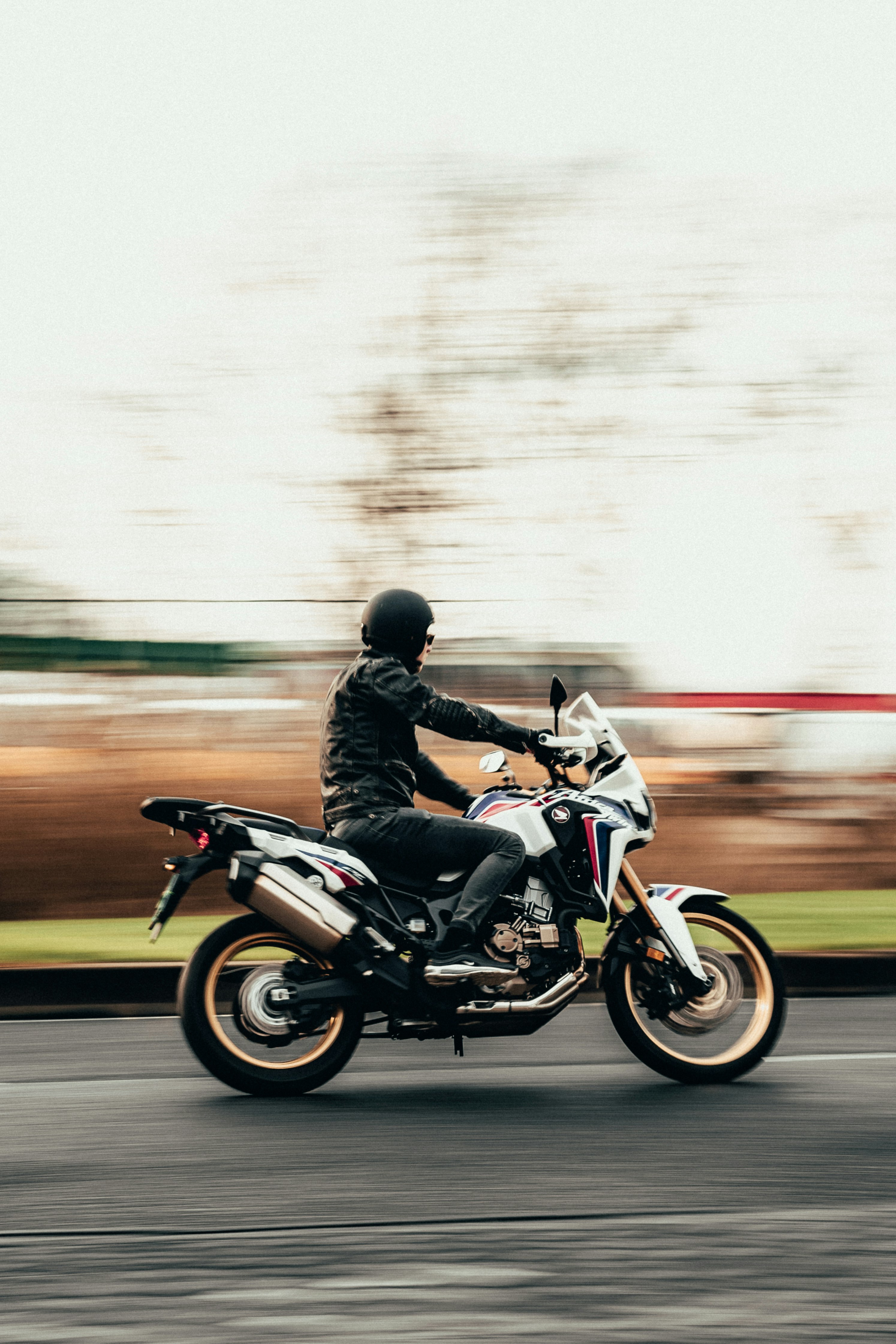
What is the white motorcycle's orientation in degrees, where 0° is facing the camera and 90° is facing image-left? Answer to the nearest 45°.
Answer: approximately 270°
